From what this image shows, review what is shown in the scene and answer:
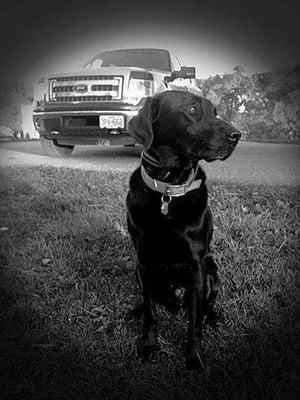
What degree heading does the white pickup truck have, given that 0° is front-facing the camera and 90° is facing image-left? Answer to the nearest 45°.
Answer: approximately 45°

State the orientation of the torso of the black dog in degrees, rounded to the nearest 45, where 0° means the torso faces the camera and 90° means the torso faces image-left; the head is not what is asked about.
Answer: approximately 0°
